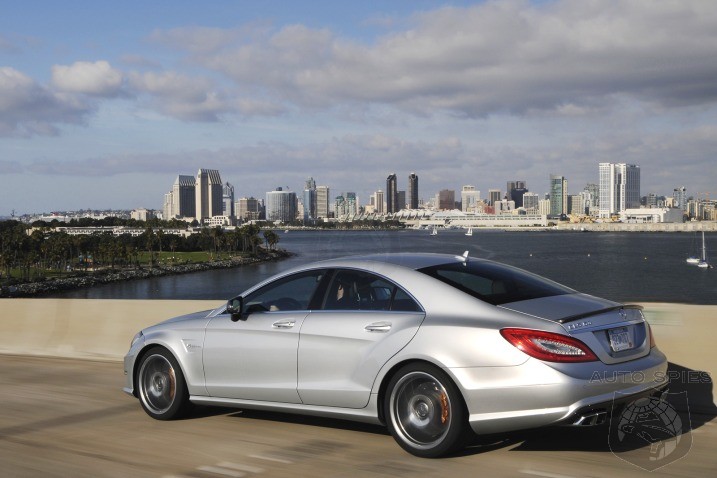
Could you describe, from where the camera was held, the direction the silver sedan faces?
facing away from the viewer and to the left of the viewer
